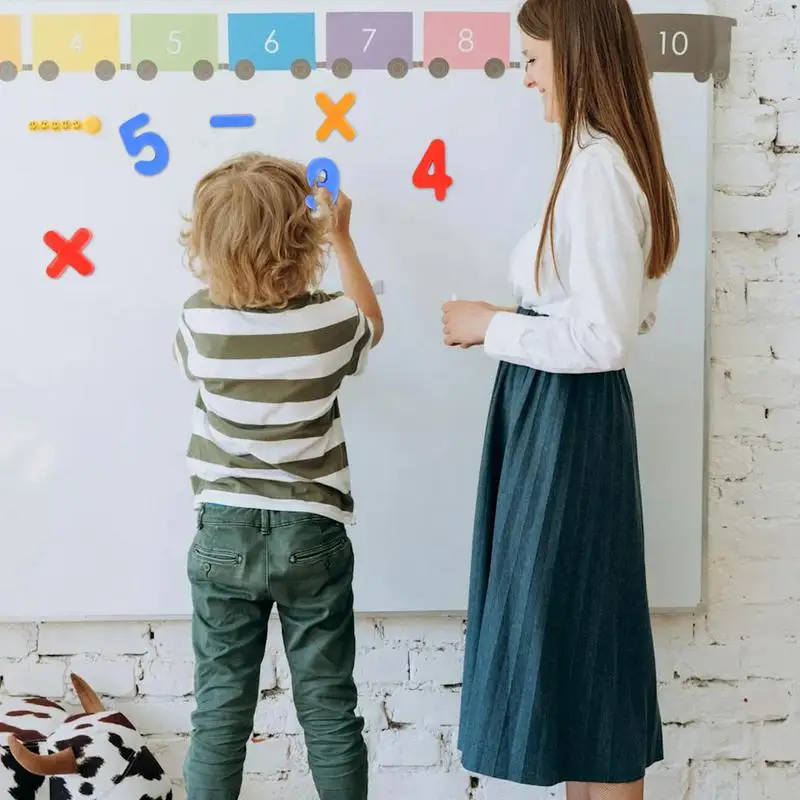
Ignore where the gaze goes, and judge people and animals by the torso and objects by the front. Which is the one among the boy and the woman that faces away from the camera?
the boy

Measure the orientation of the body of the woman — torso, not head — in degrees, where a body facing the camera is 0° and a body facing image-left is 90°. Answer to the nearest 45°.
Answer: approximately 90°

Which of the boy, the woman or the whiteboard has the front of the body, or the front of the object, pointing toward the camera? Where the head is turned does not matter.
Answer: the whiteboard

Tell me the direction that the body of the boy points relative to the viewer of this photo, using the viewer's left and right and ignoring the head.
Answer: facing away from the viewer

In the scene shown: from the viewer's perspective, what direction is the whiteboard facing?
toward the camera

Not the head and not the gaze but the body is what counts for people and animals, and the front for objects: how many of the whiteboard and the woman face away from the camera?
0

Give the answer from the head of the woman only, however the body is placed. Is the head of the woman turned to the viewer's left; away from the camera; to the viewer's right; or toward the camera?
to the viewer's left

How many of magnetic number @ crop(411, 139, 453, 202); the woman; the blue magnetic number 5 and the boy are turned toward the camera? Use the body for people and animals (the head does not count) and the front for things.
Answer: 2

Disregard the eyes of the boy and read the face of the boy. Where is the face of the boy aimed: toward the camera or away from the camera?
away from the camera

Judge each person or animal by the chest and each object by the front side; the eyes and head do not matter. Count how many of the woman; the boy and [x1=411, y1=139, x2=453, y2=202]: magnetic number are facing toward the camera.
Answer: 1

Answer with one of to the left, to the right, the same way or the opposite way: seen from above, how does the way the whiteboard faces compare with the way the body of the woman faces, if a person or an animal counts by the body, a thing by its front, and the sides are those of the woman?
to the left

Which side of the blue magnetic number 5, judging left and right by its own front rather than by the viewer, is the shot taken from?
front

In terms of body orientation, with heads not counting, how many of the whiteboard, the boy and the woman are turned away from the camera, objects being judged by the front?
1
